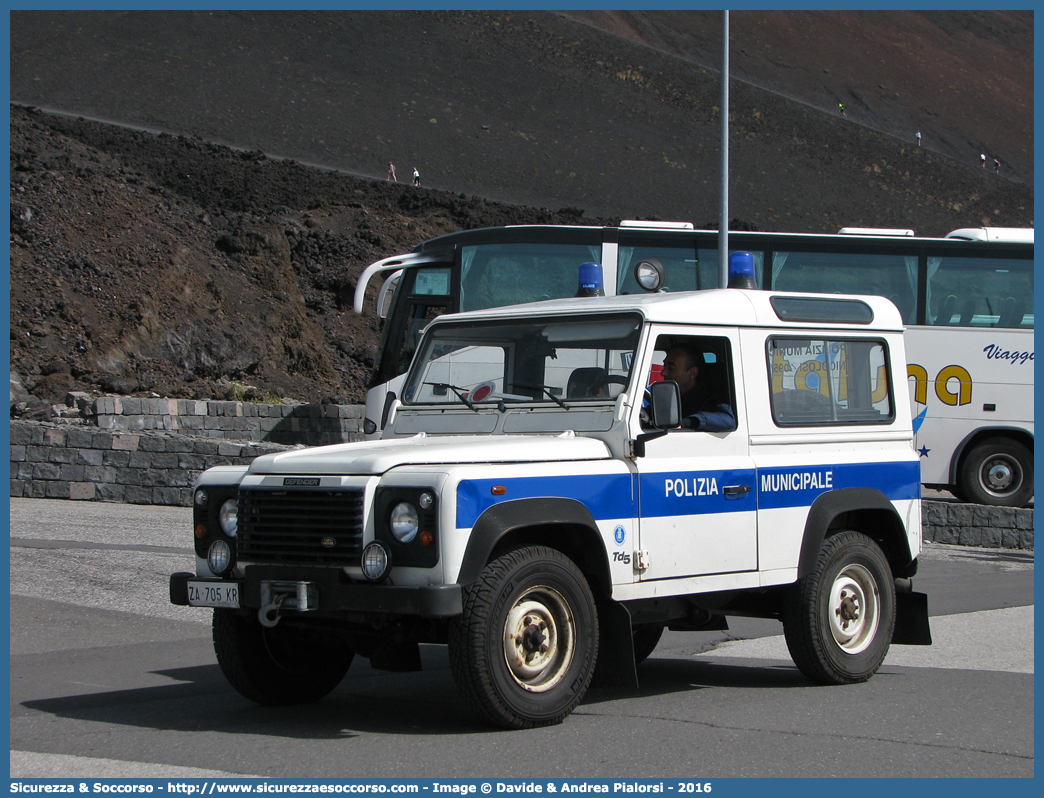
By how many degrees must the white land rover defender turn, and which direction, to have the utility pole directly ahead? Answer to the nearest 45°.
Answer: approximately 135° to its right

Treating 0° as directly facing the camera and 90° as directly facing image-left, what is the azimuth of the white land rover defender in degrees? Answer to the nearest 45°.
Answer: approximately 45°

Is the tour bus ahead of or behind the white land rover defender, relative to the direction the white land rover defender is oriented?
behind

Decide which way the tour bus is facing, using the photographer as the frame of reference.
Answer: facing to the left of the viewer

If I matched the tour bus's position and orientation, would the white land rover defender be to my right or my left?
on my left

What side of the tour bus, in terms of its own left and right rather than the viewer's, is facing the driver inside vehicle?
left
